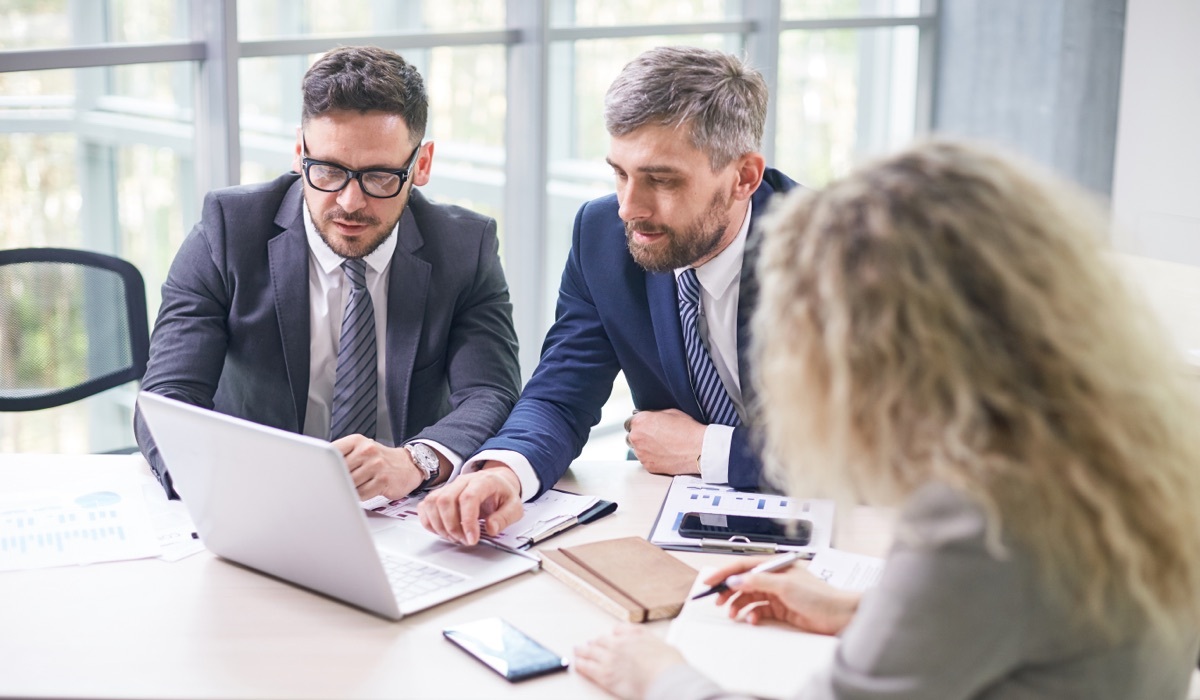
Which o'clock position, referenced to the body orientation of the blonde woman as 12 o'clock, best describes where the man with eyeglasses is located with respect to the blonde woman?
The man with eyeglasses is roughly at 12 o'clock from the blonde woman.

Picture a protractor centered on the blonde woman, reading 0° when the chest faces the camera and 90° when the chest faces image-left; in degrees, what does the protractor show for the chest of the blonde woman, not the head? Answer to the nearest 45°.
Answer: approximately 135°

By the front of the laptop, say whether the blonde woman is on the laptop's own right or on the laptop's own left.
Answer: on the laptop's own right

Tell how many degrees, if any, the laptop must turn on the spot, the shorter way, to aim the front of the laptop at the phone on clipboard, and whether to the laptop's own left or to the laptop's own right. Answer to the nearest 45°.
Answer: approximately 45° to the laptop's own right

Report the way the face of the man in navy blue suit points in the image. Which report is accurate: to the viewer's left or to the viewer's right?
to the viewer's left

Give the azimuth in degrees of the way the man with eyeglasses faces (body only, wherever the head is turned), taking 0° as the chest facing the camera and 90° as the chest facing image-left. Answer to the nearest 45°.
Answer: approximately 0°

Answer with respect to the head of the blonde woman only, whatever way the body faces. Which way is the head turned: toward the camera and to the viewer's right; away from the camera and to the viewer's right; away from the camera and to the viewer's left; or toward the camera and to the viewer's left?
away from the camera and to the viewer's left

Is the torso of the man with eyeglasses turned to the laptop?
yes

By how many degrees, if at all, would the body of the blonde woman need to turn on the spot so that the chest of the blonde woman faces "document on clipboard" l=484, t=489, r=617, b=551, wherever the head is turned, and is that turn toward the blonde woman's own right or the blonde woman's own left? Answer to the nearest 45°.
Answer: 0° — they already face it

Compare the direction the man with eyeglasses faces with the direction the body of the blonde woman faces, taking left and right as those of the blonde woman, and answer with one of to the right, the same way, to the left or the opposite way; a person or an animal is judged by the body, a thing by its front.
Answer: the opposite way
